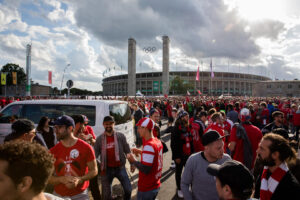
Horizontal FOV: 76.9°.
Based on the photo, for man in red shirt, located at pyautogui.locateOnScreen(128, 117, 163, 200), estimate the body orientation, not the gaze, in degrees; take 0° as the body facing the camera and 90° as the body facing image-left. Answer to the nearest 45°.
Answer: approximately 90°

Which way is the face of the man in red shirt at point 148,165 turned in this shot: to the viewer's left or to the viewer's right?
to the viewer's left

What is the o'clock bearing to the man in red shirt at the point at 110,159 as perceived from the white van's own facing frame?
The man in red shirt is roughly at 7 o'clock from the white van.

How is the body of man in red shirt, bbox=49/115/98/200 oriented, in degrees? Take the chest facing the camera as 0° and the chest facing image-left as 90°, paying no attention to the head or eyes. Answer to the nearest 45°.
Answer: approximately 45°

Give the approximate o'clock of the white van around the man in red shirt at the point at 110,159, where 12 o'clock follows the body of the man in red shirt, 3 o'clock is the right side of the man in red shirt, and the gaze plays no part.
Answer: The white van is roughly at 5 o'clock from the man in red shirt.
